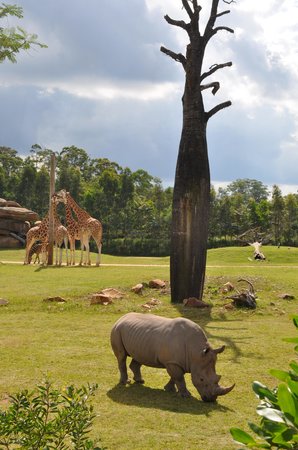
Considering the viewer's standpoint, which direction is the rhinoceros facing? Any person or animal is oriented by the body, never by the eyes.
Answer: facing the viewer and to the right of the viewer

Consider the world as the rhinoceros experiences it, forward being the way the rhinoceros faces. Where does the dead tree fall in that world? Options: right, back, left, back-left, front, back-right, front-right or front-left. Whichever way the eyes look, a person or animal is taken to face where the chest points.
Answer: back-left

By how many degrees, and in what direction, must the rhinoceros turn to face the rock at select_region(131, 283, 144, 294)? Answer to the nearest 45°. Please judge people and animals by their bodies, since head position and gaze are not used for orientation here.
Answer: approximately 135° to its left

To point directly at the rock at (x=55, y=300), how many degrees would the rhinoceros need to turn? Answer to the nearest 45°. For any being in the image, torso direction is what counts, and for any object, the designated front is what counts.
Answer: approximately 180°

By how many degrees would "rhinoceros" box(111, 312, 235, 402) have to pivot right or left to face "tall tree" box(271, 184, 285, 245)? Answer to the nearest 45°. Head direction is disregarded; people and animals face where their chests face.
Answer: approximately 135° to its left

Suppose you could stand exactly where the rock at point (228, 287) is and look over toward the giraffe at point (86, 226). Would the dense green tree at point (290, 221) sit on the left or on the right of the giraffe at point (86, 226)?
right

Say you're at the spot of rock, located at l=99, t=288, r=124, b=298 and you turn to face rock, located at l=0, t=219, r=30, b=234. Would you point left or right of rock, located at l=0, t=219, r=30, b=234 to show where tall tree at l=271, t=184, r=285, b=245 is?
right

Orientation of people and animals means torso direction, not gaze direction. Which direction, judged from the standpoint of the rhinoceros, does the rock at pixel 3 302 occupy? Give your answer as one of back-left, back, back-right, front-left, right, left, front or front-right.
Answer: back
